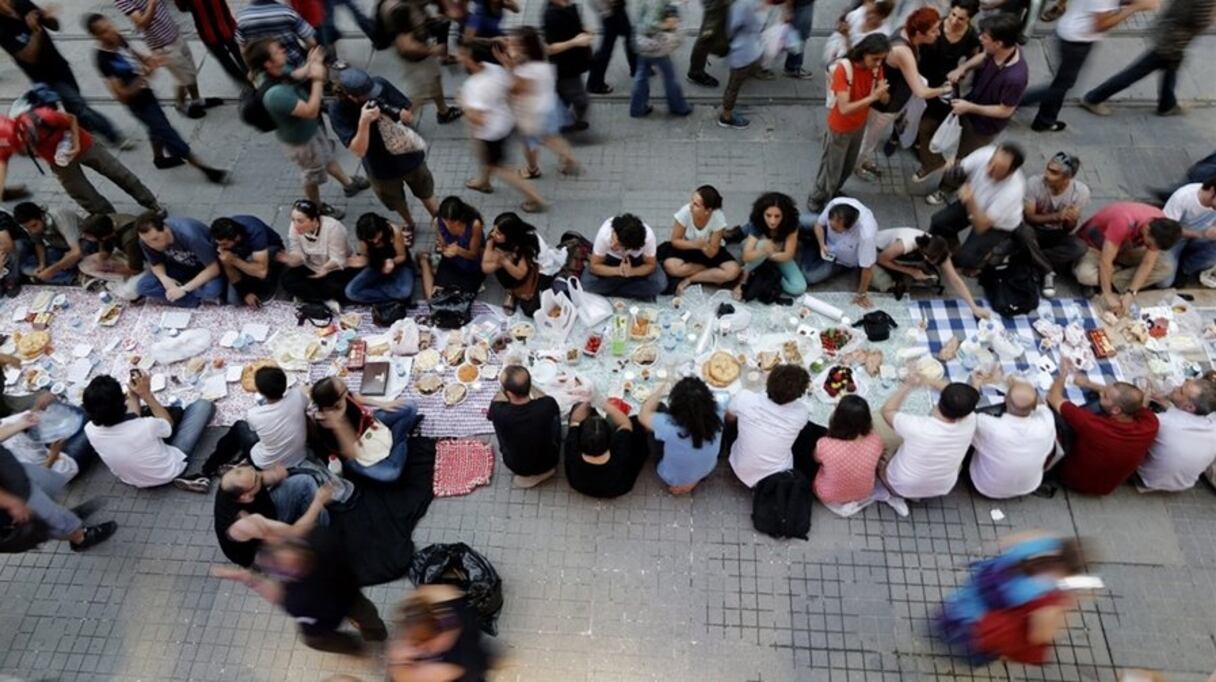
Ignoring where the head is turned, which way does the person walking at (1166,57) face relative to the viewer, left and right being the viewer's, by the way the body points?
facing to the right of the viewer

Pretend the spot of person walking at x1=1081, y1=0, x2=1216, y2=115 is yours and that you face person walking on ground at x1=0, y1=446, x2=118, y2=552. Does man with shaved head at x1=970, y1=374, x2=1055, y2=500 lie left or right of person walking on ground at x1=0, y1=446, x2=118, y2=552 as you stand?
left

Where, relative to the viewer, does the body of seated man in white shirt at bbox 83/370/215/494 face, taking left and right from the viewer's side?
facing away from the viewer and to the right of the viewer

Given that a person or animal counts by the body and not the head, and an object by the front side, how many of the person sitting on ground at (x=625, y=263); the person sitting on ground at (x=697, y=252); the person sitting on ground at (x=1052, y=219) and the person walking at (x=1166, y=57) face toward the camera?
3

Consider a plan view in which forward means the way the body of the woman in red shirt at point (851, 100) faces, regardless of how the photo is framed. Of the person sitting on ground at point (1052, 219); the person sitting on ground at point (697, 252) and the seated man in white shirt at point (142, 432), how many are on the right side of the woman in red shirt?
2

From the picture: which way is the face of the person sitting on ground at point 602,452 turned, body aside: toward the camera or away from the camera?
away from the camera

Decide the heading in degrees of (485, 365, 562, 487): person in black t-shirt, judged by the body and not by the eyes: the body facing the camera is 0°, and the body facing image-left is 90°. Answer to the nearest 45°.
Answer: approximately 180°

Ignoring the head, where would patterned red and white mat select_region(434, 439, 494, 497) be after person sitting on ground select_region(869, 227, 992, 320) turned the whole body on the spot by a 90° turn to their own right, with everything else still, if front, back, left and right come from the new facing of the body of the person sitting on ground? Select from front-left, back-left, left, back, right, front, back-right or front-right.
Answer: front

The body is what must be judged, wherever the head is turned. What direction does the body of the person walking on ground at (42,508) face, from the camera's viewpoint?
to the viewer's right

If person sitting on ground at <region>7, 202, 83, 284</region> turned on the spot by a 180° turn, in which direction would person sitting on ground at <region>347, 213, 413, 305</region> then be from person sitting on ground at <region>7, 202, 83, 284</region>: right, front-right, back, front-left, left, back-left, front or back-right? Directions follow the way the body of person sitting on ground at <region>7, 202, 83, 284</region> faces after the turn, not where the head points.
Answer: right

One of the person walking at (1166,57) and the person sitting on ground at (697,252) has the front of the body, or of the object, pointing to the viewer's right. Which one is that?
the person walking

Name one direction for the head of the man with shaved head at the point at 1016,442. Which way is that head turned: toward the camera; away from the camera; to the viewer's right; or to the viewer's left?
away from the camera

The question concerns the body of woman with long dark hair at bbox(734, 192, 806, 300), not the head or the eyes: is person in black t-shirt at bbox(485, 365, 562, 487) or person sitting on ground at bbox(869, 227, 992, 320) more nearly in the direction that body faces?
the person in black t-shirt

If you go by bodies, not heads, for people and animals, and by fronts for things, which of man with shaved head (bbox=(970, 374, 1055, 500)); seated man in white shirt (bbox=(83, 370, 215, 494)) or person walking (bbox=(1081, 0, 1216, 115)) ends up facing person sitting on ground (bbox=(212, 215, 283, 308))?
the seated man in white shirt

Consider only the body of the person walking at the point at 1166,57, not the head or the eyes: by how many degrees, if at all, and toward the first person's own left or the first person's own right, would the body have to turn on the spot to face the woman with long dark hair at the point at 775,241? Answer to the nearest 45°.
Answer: approximately 135° to the first person's own right

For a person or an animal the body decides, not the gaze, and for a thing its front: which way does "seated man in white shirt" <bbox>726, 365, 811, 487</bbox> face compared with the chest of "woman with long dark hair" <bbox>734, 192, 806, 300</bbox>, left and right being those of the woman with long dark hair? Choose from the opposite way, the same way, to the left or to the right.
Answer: the opposite way
